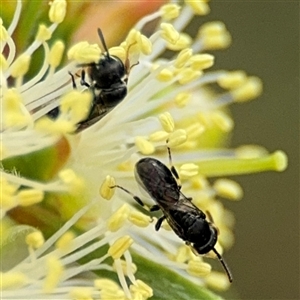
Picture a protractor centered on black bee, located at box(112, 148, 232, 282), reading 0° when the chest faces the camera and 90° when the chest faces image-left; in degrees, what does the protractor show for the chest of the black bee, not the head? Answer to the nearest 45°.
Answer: approximately 315°
